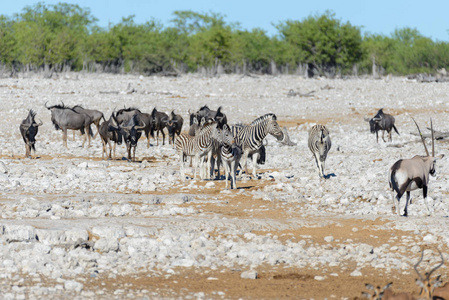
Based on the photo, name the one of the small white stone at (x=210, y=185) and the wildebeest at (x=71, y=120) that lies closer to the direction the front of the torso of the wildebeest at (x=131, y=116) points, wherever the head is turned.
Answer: the wildebeest

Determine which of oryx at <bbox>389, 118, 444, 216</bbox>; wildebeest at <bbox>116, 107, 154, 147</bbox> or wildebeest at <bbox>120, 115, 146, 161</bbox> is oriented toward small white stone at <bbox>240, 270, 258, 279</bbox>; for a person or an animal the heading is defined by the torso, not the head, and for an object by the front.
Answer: wildebeest at <bbox>120, 115, 146, 161</bbox>

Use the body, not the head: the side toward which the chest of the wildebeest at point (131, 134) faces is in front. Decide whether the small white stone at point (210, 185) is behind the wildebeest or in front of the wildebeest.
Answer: in front

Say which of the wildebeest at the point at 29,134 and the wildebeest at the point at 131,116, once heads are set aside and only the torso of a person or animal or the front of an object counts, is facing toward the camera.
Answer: the wildebeest at the point at 29,134

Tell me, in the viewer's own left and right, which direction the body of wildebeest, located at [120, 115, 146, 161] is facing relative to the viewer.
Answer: facing the viewer

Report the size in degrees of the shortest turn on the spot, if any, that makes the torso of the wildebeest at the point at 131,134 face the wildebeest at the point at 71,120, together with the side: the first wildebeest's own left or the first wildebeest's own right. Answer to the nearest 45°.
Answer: approximately 135° to the first wildebeest's own right

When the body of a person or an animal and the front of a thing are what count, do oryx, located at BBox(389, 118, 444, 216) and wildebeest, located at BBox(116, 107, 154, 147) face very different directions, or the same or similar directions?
very different directions

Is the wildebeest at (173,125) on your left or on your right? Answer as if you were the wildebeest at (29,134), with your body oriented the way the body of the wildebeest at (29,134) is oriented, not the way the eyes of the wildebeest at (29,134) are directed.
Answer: on your left

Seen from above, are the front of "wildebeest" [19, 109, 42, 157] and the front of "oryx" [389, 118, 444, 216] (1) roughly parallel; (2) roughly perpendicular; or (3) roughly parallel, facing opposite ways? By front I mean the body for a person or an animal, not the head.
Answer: roughly perpendicular

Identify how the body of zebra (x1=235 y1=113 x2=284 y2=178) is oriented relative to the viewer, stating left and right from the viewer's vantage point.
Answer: facing the viewer and to the right of the viewer

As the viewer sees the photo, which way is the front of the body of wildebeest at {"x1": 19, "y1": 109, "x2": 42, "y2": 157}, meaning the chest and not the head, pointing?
toward the camera

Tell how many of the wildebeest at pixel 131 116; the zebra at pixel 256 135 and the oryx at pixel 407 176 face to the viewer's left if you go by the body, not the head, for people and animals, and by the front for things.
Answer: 1

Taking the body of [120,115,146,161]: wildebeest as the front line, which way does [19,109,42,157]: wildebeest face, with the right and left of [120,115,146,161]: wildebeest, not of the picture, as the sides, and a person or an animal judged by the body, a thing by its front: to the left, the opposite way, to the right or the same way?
the same way

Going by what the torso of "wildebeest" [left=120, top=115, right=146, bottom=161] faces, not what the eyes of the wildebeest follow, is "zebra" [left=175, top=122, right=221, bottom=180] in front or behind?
in front
